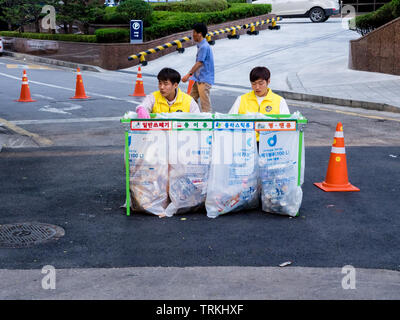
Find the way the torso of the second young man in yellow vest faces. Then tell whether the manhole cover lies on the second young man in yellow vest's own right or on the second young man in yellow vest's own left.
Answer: on the second young man in yellow vest's own right

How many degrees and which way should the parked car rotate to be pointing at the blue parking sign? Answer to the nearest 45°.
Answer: approximately 45° to its left

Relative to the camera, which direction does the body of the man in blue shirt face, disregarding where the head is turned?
to the viewer's left

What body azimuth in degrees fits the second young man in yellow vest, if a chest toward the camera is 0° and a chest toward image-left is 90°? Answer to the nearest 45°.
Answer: approximately 0°

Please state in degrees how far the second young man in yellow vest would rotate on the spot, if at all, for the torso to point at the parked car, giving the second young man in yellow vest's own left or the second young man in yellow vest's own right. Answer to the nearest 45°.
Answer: approximately 180°

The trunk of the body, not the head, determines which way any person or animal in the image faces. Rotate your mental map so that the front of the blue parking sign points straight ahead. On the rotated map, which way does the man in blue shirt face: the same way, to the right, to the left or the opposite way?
to the right

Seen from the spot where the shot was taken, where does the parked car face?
facing to the left of the viewer

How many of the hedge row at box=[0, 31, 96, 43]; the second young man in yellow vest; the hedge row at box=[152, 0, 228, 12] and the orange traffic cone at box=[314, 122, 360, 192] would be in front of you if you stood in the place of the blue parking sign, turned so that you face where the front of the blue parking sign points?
2
